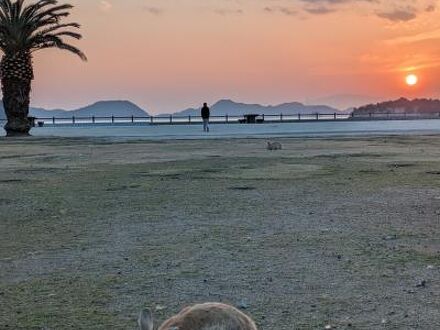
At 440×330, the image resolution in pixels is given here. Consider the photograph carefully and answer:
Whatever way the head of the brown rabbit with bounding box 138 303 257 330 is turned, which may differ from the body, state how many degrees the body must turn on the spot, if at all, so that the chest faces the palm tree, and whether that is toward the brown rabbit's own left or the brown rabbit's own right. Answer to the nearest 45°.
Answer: approximately 90° to the brown rabbit's own right

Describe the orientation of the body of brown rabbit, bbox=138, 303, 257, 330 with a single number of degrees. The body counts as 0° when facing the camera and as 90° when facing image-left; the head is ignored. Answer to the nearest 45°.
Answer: approximately 90°
